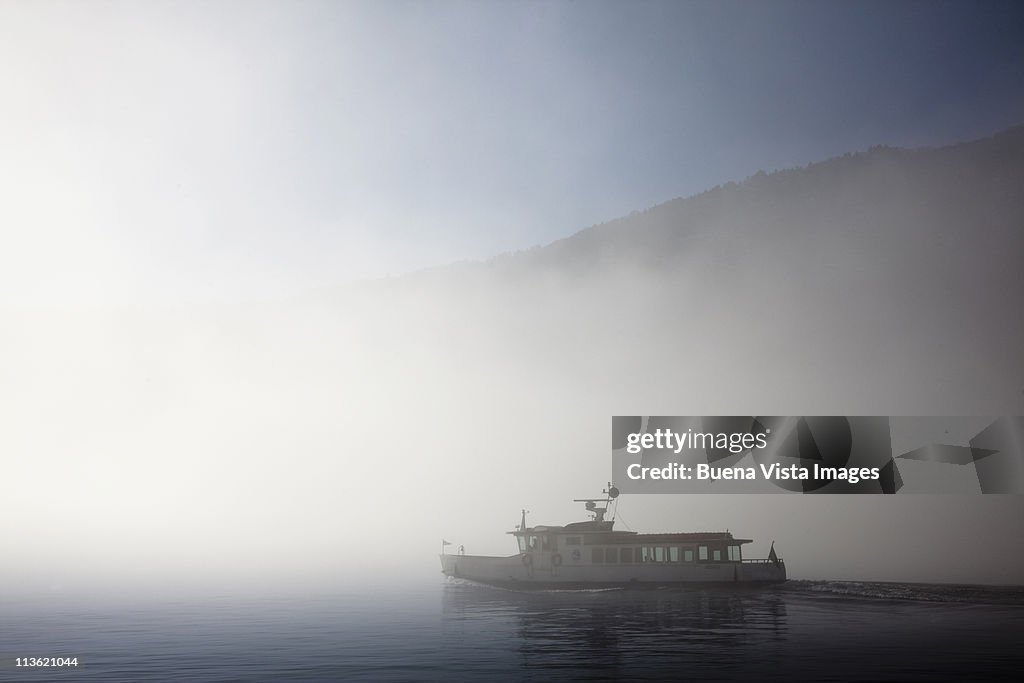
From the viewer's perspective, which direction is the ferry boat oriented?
to the viewer's left
